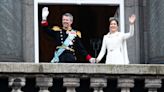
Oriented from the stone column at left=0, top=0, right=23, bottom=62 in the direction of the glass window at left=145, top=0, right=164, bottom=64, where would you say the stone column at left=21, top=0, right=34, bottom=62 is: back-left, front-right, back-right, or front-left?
front-left

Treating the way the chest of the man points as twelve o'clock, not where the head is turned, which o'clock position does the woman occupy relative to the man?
The woman is roughly at 9 o'clock from the man.

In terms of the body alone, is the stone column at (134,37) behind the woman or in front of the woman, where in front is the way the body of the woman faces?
behind

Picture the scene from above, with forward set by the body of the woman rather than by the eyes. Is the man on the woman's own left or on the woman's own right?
on the woman's own right

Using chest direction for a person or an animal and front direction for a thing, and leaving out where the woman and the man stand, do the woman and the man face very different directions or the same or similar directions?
same or similar directions

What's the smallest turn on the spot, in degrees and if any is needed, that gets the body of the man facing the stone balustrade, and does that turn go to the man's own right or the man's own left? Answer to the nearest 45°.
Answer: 0° — they already face it

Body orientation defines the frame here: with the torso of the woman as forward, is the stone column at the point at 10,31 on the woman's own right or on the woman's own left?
on the woman's own right

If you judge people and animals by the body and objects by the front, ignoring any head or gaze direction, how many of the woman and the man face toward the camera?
2

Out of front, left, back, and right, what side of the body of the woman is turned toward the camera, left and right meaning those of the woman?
front

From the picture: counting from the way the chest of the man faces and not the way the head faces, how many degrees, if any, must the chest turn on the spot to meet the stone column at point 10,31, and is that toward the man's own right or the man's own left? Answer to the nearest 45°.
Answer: approximately 135° to the man's own right
